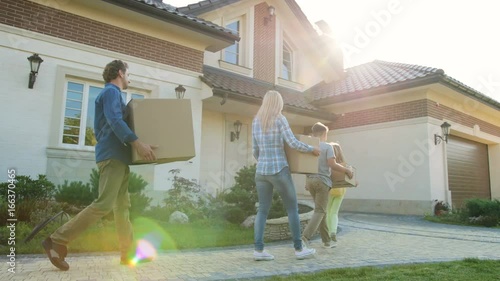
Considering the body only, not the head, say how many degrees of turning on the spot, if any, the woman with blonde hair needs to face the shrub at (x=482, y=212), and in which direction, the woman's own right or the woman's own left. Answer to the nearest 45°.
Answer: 0° — they already face it

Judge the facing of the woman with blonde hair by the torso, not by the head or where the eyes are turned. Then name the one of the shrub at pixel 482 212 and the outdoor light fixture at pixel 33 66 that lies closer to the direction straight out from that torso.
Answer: the shrub

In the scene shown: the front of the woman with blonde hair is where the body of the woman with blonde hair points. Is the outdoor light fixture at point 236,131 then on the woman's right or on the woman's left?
on the woman's left

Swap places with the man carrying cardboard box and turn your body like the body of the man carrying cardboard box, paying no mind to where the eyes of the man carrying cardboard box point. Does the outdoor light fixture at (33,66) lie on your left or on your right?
on your left

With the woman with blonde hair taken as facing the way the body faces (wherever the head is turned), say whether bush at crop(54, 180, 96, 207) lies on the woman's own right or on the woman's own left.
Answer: on the woman's own left

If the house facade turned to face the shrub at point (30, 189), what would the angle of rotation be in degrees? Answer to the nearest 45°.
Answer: approximately 90° to its right

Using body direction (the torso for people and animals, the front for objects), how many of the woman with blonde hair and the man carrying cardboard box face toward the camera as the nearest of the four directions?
0

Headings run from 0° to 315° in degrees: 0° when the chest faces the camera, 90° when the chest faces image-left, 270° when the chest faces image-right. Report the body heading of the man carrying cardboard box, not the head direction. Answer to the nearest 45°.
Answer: approximately 270°

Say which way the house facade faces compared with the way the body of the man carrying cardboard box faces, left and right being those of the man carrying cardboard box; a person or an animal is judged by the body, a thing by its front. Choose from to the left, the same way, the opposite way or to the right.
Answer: to the right

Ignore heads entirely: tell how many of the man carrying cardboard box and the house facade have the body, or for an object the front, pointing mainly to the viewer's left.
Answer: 0

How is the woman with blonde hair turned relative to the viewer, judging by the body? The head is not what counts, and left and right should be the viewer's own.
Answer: facing away from the viewer and to the right of the viewer

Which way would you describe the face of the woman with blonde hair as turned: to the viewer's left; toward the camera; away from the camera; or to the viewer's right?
away from the camera
